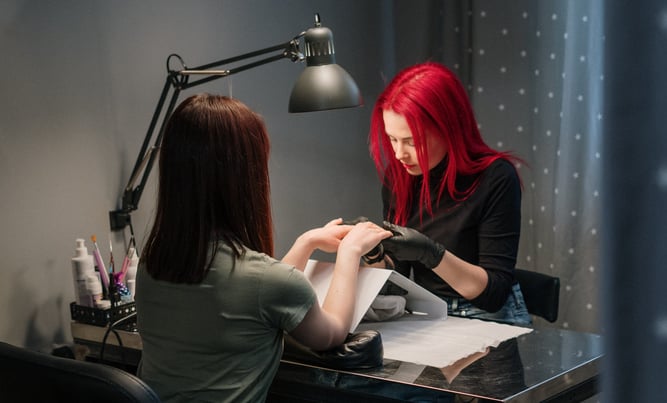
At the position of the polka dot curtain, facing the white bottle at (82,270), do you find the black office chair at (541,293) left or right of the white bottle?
left

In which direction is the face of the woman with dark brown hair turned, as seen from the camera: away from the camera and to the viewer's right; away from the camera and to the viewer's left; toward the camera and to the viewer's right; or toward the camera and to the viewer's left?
away from the camera and to the viewer's right

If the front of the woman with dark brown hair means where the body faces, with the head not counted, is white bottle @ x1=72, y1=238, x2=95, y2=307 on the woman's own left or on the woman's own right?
on the woman's own left

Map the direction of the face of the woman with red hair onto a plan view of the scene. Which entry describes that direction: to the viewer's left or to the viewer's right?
to the viewer's left

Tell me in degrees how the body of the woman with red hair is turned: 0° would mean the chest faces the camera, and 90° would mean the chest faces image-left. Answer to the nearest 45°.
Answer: approximately 45°

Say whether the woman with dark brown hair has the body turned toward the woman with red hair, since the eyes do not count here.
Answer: yes

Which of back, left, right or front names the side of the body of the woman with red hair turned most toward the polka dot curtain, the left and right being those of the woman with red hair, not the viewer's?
back

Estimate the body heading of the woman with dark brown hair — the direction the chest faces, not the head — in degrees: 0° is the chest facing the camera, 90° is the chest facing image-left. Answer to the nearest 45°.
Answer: approximately 225°

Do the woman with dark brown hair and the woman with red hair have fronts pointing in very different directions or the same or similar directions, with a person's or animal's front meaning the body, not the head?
very different directions

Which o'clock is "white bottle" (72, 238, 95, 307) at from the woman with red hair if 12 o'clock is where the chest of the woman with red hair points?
The white bottle is roughly at 1 o'clock from the woman with red hair.

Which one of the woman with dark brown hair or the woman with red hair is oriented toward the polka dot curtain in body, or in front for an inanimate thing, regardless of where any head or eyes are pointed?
the woman with dark brown hair
